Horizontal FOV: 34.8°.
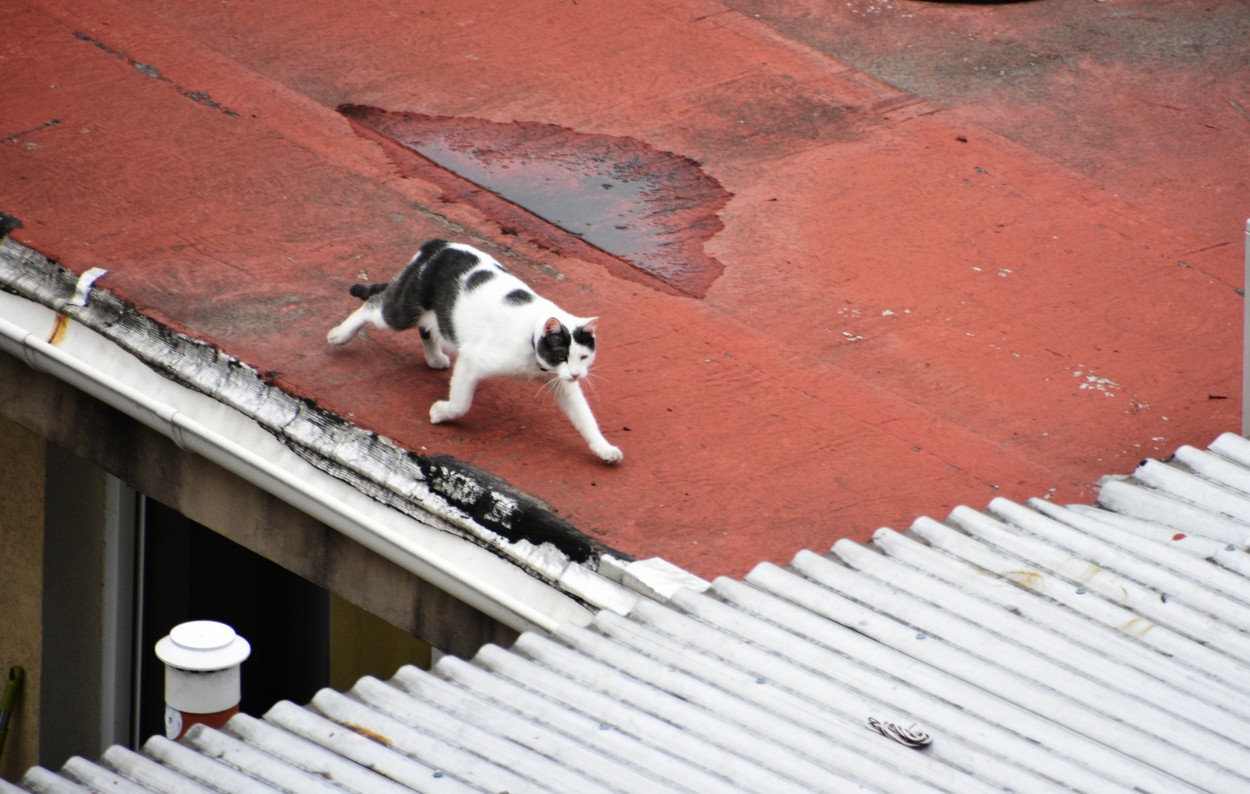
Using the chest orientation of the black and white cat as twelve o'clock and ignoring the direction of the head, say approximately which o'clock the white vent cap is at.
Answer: The white vent cap is roughly at 3 o'clock from the black and white cat.

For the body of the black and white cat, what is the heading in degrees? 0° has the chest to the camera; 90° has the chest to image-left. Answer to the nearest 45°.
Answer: approximately 315°
